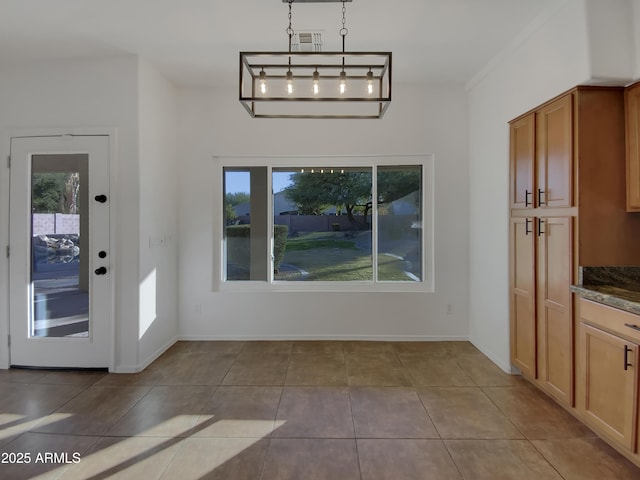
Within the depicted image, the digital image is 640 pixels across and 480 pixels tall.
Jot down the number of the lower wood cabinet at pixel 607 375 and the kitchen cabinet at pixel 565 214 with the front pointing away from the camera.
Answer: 0

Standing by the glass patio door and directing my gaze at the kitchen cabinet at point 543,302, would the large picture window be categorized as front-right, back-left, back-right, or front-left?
front-left

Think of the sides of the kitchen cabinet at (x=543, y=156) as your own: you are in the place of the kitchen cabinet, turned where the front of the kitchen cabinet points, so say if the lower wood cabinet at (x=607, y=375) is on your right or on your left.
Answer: on your left

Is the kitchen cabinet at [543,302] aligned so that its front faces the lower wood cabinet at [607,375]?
no

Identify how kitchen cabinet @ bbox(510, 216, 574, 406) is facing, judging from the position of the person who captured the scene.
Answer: facing the viewer and to the left of the viewer

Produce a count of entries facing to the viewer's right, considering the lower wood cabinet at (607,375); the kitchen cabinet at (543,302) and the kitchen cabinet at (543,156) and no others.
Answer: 0
